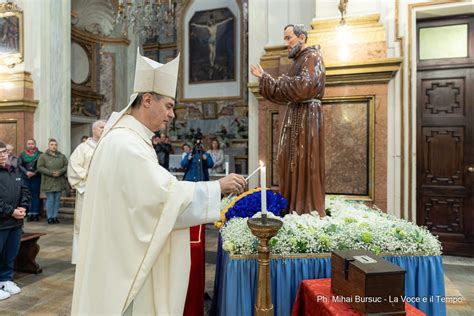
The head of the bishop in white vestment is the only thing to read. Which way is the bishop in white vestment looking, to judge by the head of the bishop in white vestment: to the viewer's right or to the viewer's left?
to the viewer's right

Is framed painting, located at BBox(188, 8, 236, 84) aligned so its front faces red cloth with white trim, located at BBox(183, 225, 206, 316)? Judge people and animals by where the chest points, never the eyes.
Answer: yes

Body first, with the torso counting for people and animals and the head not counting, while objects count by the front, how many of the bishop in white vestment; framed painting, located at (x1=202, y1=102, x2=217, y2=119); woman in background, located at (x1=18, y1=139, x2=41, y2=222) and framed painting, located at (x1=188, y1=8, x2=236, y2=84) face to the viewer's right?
1

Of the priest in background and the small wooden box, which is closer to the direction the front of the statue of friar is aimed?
the priest in background

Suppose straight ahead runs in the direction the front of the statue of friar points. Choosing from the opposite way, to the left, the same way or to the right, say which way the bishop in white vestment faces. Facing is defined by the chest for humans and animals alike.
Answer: the opposite way

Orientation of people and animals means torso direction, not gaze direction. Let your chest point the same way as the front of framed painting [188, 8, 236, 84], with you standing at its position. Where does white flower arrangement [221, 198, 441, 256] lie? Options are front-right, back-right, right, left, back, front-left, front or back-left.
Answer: front

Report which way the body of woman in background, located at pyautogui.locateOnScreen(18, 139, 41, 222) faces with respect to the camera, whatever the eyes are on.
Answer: toward the camera

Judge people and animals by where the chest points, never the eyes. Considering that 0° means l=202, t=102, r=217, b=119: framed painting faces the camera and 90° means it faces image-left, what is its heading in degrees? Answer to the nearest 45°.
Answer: approximately 0°

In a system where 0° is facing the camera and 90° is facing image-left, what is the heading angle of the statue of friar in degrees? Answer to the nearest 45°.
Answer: approximately 90°

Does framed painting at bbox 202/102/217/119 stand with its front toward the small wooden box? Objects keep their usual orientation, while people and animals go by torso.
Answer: yes

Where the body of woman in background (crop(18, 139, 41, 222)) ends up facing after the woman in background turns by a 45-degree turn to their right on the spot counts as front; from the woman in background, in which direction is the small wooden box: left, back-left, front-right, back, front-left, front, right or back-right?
front-left

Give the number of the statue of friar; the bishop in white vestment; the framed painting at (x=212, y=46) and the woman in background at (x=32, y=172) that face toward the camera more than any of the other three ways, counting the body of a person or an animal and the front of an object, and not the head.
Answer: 2

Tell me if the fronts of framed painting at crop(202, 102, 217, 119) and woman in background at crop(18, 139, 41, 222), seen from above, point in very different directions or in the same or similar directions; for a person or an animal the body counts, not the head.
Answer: same or similar directions

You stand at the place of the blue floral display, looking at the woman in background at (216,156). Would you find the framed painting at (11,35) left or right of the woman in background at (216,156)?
left

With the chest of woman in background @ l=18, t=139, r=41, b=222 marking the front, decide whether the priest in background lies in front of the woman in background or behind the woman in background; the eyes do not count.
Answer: in front

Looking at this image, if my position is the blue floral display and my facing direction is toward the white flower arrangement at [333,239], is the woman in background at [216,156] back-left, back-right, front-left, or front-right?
back-left

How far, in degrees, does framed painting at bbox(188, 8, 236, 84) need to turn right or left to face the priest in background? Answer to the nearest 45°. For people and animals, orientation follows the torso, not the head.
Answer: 0° — it already faces them

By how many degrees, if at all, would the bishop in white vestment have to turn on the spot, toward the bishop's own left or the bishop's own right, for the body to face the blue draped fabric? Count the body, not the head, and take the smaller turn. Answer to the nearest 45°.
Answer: approximately 45° to the bishop's own left

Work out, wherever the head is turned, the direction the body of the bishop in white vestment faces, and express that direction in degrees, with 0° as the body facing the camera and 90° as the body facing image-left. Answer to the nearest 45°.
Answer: approximately 270°

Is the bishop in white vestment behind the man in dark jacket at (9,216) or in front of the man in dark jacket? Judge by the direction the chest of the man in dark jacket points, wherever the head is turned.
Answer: in front

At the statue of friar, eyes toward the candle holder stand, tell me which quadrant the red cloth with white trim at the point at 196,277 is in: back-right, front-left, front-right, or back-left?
front-right

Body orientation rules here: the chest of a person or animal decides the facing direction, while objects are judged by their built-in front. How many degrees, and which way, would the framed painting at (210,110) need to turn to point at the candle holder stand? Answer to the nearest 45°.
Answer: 0° — it already faces it
